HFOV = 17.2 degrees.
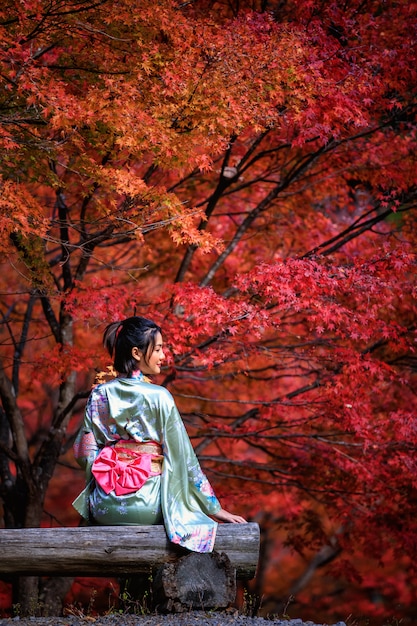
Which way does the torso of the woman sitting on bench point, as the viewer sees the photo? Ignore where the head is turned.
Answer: away from the camera

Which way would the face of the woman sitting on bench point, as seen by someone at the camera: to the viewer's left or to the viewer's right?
to the viewer's right
